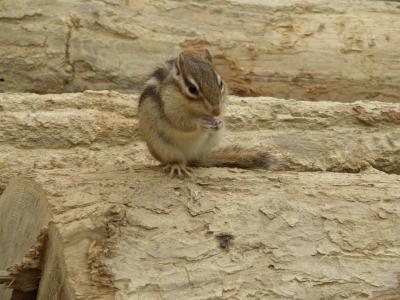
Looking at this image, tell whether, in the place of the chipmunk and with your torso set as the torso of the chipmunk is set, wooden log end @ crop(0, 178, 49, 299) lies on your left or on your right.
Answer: on your right
